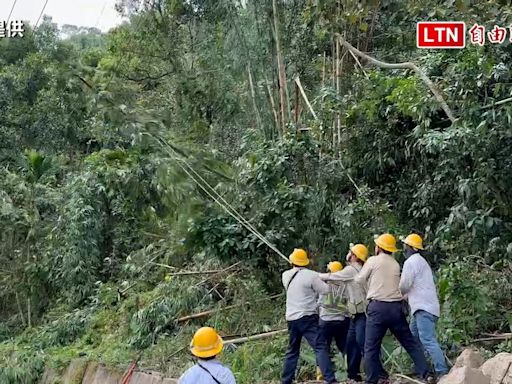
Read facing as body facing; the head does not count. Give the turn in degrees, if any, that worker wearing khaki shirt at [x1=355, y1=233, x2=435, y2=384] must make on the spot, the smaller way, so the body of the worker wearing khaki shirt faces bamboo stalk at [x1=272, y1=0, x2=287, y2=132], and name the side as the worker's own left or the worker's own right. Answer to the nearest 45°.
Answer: approximately 45° to the worker's own right

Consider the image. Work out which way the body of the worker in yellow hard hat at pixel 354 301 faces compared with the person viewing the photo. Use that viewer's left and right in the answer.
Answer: facing to the left of the viewer

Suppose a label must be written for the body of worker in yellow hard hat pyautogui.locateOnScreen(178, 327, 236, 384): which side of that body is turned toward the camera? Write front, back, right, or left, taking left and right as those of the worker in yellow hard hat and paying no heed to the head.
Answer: back

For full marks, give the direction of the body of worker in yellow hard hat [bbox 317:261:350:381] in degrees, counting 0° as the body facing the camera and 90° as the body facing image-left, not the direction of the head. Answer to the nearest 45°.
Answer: approximately 135°

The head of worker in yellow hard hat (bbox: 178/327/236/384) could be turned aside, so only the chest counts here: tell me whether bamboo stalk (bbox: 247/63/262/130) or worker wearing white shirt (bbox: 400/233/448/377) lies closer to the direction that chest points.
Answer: the bamboo stalk

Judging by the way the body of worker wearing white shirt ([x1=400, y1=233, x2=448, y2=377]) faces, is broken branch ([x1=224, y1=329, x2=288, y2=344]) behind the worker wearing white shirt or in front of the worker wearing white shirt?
in front

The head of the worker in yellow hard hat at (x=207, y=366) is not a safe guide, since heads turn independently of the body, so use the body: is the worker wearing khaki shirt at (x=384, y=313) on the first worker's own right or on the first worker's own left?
on the first worker's own right

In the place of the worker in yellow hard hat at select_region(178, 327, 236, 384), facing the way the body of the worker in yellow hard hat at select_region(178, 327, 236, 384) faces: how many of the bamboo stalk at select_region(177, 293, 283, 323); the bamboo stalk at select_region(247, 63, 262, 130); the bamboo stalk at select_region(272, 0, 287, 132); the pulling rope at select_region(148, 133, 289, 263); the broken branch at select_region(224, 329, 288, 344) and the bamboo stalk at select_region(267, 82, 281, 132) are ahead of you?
6

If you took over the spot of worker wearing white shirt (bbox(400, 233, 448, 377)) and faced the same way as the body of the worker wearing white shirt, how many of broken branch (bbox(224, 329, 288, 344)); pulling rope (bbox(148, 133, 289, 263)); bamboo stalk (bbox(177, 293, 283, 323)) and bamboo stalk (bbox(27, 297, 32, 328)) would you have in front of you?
4

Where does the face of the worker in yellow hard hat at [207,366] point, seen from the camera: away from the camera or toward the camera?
away from the camera

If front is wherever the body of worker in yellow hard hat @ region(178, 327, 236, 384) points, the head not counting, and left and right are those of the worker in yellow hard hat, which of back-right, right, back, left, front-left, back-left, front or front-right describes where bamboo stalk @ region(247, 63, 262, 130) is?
front

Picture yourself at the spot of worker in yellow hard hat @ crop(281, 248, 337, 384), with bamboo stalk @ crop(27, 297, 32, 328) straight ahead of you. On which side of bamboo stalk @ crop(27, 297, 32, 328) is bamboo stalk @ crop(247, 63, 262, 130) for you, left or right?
right

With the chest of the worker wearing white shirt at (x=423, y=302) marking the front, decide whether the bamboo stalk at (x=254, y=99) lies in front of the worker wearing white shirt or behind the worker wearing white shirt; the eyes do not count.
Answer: in front

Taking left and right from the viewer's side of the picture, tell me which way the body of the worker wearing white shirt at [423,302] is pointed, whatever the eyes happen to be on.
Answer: facing away from the viewer and to the left of the viewer
